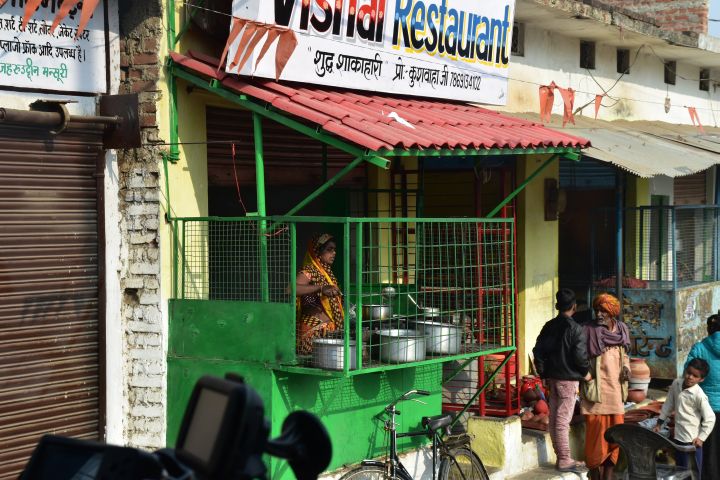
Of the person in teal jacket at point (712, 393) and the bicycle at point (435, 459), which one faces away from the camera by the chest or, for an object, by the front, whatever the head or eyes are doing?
the person in teal jacket

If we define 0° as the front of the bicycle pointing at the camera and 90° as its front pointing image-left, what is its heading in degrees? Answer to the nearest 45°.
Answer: approximately 45°

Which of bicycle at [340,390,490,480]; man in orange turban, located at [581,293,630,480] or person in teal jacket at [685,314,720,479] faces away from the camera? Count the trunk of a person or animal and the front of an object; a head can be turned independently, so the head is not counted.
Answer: the person in teal jacket

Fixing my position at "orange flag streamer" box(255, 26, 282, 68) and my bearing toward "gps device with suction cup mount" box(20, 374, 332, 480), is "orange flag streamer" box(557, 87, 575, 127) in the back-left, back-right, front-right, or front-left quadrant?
back-left

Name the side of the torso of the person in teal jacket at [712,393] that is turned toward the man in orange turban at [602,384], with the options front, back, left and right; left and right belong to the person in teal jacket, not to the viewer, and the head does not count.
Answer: left

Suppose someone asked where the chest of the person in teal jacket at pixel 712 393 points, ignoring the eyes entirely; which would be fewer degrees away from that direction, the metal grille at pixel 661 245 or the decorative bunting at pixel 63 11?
the metal grille

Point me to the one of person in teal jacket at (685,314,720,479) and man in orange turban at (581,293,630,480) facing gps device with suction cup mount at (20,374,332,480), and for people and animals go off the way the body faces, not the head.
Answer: the man in orange turban
